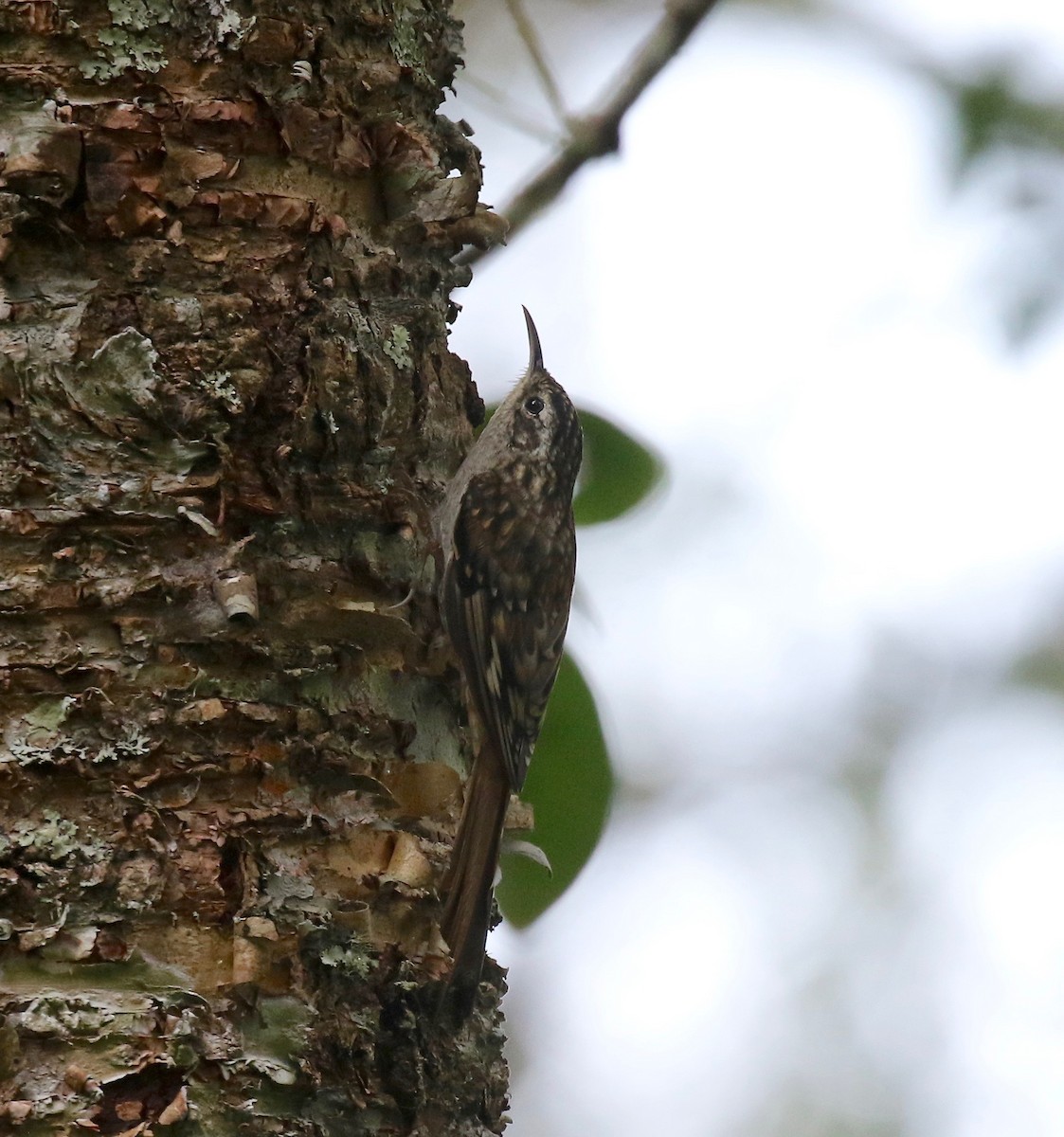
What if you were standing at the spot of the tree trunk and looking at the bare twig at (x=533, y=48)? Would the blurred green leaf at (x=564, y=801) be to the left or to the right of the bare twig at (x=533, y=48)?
right

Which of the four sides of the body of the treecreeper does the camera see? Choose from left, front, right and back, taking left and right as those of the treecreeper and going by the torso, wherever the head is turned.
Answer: left
